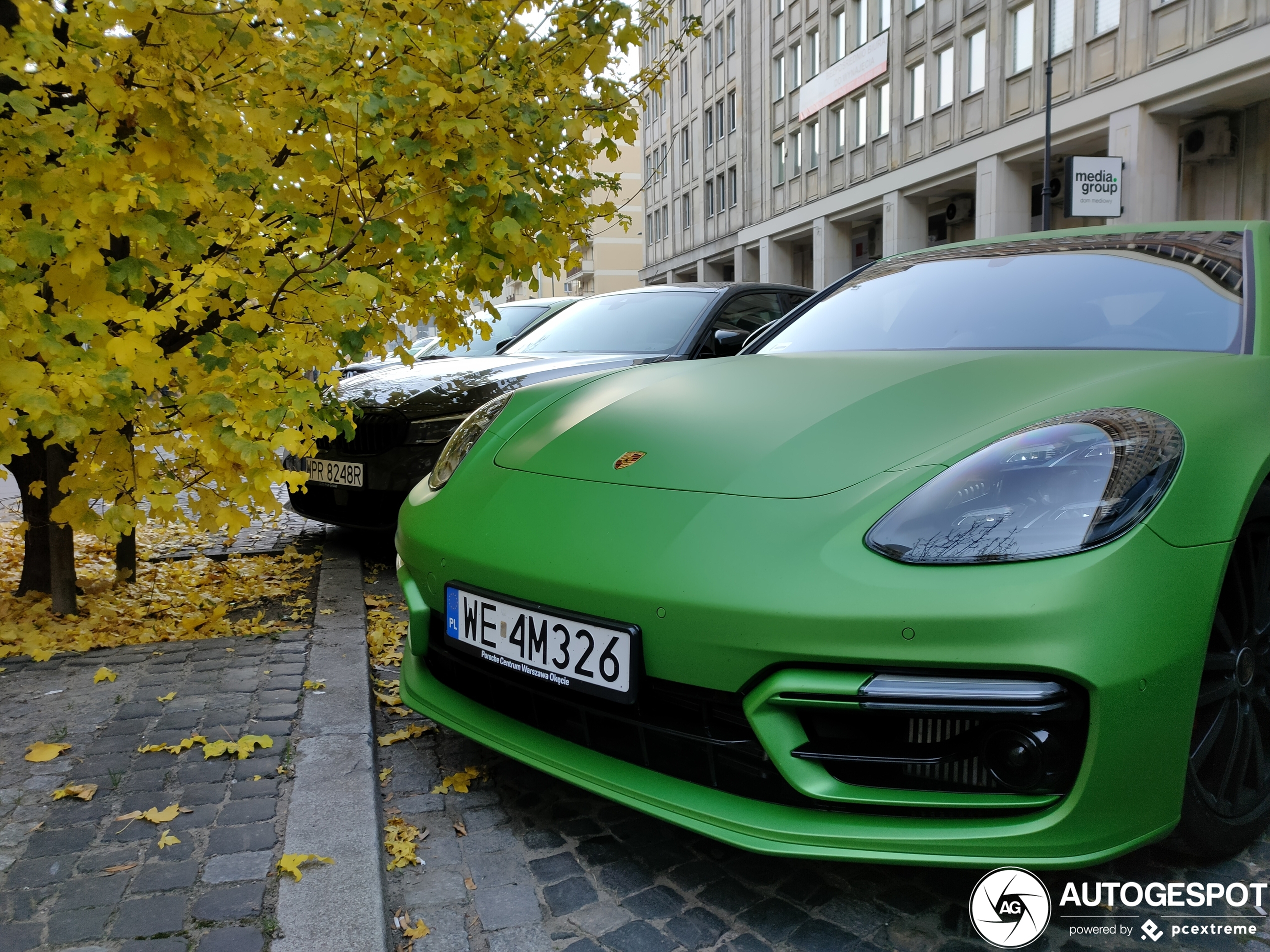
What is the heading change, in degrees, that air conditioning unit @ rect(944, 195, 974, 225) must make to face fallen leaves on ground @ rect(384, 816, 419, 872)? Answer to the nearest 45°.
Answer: approximately 45° to its left

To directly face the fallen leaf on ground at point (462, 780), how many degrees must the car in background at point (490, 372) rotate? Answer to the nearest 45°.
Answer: approximately 45° to its left

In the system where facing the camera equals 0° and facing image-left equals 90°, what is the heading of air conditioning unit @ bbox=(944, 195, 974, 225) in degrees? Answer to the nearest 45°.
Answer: approximately 45°

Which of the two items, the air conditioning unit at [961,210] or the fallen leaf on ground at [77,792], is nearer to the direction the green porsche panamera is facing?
the fallen leaf on ground

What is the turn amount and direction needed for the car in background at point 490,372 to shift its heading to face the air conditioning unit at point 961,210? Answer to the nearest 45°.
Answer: approximately 180°

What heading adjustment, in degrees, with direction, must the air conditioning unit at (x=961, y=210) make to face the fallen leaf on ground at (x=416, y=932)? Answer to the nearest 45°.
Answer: approximately 45° to its left

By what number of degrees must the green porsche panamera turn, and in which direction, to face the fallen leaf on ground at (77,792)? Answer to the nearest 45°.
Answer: approximately 45° to its right

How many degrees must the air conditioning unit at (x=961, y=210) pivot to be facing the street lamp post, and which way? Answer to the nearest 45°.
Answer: approximately 45° to its left

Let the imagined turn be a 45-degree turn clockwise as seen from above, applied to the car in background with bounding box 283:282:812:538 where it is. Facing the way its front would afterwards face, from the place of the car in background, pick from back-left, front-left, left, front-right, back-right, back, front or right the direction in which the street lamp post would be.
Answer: back-right

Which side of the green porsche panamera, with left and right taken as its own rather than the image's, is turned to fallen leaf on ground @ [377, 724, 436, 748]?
front
